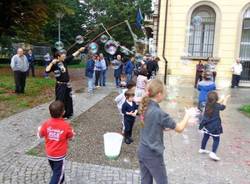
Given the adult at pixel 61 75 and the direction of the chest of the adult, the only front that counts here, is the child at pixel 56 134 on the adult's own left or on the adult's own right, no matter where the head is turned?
on the adult's own right

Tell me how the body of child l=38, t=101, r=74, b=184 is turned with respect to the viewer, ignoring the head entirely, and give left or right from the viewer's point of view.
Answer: facing away from the viewer

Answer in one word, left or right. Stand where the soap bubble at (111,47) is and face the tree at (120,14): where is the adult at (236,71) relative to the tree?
right

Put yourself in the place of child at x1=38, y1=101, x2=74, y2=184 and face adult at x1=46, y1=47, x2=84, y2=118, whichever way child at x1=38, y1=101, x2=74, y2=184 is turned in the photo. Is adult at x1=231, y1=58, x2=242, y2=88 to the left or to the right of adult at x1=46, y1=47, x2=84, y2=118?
right

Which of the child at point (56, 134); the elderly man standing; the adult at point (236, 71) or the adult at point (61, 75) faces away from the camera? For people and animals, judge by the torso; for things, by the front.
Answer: the child

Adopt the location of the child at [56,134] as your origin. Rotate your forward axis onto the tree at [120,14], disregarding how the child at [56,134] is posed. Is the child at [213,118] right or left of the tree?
right

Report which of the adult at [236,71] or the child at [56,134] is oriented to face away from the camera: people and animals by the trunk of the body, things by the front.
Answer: the child

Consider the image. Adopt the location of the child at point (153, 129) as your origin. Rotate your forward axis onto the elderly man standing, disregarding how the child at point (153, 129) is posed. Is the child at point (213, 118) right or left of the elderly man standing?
right

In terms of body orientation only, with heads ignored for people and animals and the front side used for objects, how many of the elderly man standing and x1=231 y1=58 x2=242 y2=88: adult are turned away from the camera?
0

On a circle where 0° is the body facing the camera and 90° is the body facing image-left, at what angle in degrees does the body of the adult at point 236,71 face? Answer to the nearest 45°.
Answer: approximately 45°

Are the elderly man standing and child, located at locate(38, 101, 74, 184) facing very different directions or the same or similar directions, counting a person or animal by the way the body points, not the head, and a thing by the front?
very different directions

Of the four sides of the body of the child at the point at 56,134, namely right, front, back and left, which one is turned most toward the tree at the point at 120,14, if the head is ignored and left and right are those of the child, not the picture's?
front

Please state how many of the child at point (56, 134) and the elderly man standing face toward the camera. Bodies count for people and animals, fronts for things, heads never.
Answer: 1

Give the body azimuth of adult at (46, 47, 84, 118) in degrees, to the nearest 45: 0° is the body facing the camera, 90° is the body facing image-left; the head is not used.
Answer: approximately 315°
